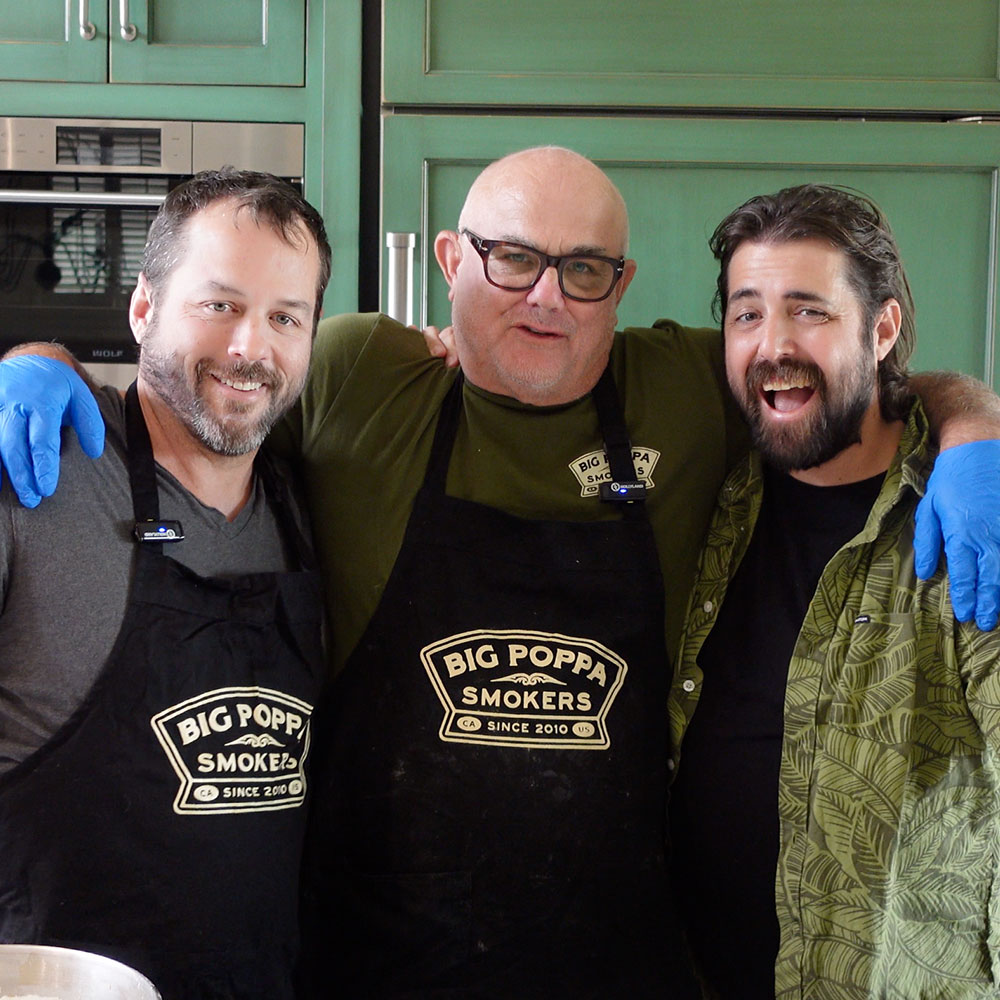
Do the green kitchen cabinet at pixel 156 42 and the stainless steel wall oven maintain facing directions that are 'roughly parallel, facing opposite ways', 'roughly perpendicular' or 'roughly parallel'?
roughly parallel

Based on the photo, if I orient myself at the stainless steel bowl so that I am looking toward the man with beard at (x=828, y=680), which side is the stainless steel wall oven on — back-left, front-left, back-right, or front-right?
front-left

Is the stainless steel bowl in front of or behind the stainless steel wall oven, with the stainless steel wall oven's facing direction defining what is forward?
in front

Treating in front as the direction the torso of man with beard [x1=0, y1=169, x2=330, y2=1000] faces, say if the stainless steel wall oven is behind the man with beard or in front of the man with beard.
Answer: behind

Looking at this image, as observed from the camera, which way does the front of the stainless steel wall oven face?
facing the viewer

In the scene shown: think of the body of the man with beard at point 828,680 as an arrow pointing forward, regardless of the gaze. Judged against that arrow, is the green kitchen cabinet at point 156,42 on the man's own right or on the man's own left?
on the man's own right

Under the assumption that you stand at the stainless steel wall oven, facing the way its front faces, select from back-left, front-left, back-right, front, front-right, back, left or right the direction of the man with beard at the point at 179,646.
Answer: front

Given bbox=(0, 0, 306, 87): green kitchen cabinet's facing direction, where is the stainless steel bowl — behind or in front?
in front

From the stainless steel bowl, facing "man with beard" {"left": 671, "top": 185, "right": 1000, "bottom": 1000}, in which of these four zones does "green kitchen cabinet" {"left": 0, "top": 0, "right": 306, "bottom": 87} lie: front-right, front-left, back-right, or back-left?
front-left

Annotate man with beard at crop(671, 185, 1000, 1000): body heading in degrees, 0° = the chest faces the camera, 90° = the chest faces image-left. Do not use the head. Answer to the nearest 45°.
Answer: approximately 45°

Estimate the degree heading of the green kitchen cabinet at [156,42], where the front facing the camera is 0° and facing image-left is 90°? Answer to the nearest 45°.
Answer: approximately 0°

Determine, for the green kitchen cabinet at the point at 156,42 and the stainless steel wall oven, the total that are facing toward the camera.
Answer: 2
